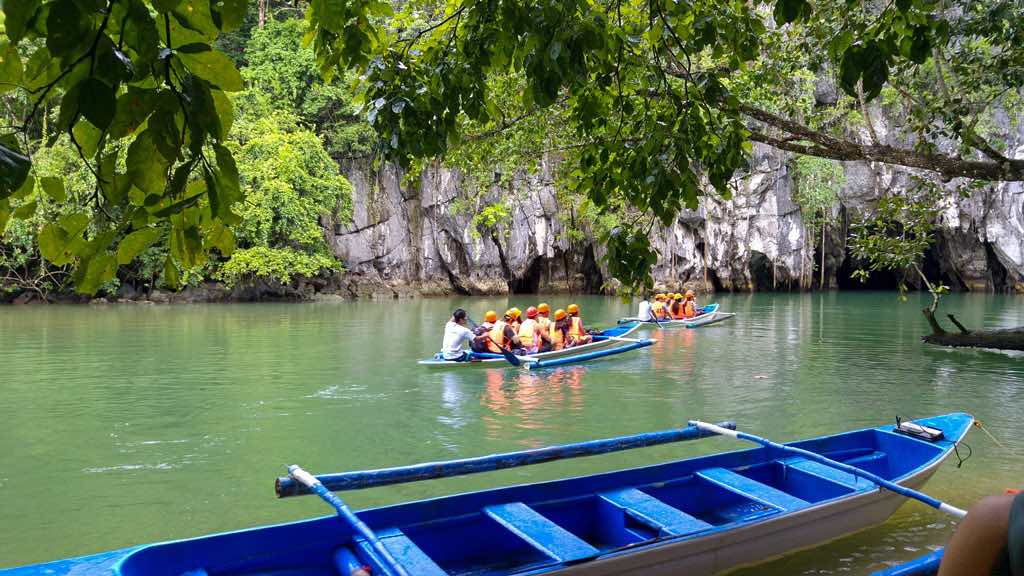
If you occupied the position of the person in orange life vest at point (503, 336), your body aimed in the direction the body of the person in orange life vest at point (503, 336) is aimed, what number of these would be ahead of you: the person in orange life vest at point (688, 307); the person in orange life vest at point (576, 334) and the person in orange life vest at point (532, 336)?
3

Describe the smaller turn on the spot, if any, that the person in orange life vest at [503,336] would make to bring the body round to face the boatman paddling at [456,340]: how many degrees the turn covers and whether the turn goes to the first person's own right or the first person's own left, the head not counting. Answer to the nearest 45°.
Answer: approximately 180°

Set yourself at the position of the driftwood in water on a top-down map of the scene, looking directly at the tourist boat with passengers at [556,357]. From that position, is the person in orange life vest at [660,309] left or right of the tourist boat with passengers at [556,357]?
right

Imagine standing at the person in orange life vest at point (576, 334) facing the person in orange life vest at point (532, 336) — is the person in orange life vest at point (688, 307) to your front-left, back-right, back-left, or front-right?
back-right

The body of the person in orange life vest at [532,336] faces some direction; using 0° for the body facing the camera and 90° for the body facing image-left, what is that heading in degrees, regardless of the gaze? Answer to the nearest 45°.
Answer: approximately 225°

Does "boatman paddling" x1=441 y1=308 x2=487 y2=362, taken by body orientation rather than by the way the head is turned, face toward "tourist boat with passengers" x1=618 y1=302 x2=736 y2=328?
yes

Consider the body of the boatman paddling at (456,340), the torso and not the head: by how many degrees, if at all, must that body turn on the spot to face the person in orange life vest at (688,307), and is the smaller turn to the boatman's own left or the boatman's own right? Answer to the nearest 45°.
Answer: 0° — they already face them

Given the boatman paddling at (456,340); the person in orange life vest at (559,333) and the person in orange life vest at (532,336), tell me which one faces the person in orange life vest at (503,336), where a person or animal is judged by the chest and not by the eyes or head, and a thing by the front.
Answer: the boatman paddling

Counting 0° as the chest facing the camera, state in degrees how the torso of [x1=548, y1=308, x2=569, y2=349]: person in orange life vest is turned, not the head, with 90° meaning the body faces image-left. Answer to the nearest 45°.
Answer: approximately 225°
